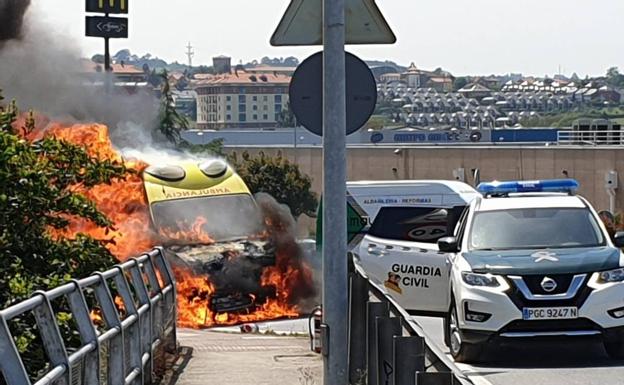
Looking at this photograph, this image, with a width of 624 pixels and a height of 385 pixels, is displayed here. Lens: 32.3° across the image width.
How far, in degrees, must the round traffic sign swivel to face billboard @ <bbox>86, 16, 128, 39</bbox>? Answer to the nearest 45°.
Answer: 0° — it already faces it

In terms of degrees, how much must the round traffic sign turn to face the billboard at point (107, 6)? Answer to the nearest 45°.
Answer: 0° — it already faces it

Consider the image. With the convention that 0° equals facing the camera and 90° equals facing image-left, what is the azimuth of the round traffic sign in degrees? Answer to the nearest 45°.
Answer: approximately 180°

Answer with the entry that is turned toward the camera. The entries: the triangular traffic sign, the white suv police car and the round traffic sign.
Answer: the white suv police car

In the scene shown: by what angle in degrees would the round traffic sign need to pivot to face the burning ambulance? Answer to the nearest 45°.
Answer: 0° — it already faces it

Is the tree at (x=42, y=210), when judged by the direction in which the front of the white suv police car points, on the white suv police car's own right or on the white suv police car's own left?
on the white suv police car's own right

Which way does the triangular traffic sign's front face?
away from the camera

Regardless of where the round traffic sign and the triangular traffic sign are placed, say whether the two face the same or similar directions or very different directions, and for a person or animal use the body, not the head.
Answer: same or similar directions

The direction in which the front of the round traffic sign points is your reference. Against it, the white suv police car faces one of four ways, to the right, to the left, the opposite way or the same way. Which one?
the opposite way

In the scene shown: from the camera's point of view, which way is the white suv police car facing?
toward the camera

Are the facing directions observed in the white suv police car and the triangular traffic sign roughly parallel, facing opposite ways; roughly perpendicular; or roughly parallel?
roughly parallel, facing opposite ways
